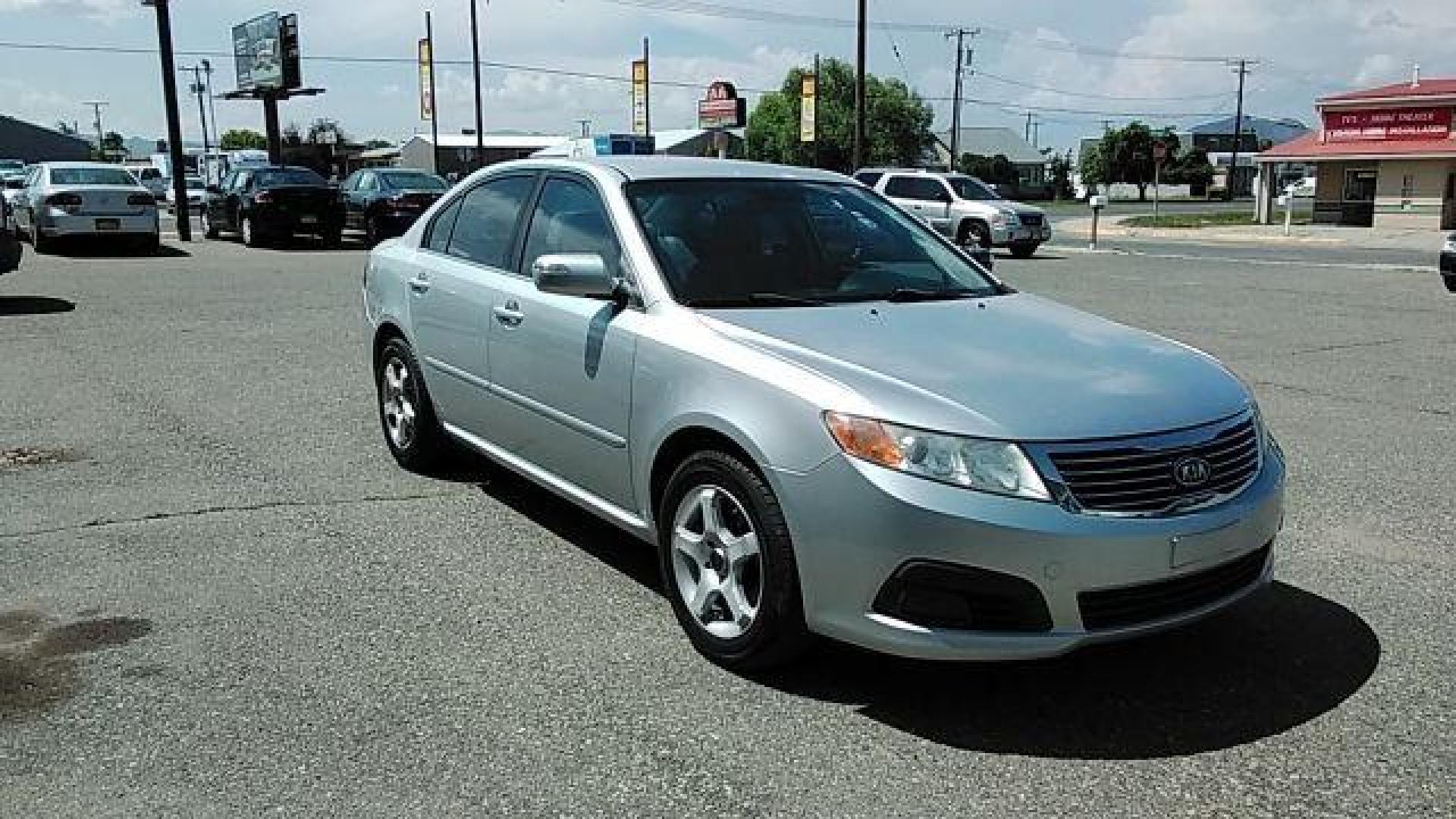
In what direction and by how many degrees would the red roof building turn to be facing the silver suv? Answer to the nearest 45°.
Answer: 0° — it already faces it

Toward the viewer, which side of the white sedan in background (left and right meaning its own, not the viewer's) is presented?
back

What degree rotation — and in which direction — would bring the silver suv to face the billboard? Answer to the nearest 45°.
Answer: approximately 180°

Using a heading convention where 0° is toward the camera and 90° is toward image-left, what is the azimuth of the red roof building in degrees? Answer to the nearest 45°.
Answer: approximately 0°

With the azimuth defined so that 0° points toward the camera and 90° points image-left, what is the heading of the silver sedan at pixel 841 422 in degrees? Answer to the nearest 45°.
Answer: approximately 315°

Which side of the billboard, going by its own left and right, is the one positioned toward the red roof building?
left

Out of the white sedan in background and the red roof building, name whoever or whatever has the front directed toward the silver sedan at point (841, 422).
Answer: the red roof building

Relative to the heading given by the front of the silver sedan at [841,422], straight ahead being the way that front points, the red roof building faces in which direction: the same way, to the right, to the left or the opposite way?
to the right

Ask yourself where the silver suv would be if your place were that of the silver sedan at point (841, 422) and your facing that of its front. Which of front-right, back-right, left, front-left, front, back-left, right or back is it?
back-left

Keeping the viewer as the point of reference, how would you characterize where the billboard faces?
facing the viewer and to the left of the viewer

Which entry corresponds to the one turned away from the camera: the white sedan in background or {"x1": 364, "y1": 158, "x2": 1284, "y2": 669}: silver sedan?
the white sedan in background

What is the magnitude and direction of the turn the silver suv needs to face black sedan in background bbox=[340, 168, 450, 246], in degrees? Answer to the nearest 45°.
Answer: approximately 135° to its right

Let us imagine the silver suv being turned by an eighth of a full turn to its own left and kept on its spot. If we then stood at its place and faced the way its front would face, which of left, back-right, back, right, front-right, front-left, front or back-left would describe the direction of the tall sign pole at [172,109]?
back

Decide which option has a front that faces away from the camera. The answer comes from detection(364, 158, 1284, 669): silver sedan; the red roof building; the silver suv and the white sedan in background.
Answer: the white sedan in background

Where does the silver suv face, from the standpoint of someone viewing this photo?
facing the viewer and to the right of the viewer

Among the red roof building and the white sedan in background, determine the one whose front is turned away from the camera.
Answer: the white sedan in background
